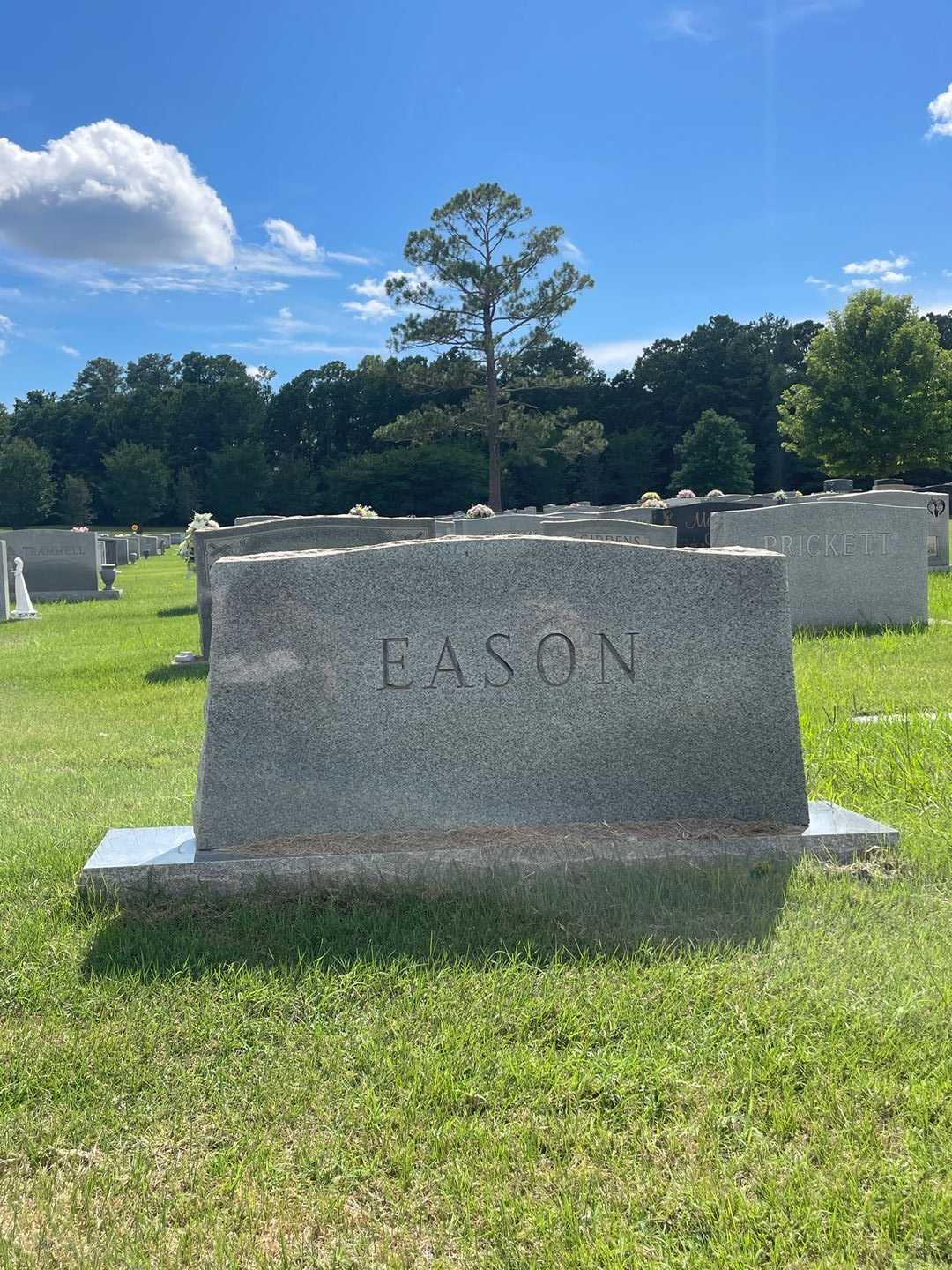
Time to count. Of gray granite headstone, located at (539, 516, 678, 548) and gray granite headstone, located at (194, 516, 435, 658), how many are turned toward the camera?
2

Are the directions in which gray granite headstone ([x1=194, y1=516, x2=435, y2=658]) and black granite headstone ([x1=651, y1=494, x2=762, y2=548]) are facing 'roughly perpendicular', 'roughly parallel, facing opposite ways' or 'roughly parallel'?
roughly parallel

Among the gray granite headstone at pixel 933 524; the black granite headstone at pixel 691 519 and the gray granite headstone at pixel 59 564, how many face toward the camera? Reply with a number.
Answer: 3

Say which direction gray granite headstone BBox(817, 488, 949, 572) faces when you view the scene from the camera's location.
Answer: facing the viewer

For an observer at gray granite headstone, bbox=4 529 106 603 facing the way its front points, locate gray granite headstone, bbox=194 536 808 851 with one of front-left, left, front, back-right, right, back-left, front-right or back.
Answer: front

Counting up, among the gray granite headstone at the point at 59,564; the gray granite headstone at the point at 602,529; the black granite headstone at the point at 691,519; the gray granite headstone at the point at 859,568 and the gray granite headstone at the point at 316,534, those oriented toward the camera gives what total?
5

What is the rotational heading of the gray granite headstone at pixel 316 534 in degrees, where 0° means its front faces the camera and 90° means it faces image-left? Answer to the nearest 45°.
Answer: approximately 0°

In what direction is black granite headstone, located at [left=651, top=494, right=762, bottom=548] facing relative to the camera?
toward the camera

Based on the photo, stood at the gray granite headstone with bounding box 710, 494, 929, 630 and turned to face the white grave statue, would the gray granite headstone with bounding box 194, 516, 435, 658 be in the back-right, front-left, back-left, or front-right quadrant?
front-left

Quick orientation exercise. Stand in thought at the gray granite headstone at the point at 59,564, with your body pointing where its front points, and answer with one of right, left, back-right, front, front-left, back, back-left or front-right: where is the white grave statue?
front

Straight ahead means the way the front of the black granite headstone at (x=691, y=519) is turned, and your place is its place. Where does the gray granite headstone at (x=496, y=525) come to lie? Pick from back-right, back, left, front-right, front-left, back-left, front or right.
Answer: front-right

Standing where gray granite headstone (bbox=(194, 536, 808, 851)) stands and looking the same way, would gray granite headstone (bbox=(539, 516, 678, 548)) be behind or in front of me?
behind

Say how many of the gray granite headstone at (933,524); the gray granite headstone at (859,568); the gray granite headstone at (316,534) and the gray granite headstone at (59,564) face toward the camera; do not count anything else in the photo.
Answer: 4

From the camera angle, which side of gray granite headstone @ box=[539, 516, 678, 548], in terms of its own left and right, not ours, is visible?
front

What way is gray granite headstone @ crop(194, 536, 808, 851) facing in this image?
toward the camera
